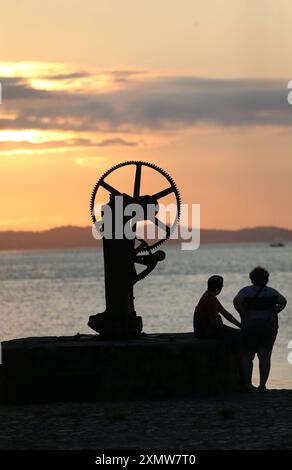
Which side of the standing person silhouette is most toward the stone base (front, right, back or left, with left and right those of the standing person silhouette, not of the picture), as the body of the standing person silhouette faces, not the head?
left

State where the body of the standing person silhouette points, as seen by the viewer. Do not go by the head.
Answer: away from the camera

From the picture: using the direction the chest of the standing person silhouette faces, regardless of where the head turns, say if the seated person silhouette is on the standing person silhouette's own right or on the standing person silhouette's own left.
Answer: on the standing person silhouette's own left

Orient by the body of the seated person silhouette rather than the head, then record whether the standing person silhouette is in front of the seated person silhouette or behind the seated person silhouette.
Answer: in front

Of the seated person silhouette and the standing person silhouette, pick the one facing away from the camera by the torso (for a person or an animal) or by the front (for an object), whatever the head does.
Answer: the standing person silhouette

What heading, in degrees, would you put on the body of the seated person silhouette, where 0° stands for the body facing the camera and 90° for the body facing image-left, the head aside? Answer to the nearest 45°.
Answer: approximately 270°

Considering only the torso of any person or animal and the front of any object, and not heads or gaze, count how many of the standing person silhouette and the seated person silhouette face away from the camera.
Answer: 1

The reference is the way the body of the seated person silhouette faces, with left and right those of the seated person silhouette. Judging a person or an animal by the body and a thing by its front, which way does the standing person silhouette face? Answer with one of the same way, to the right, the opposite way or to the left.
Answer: to the left
